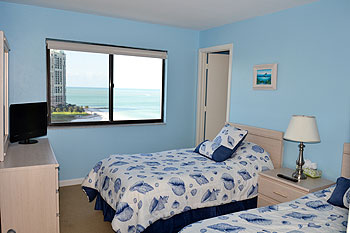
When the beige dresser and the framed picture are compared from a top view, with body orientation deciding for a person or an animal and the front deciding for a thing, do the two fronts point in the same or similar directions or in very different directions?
very different directions

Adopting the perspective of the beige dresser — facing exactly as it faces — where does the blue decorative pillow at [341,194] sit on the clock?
The blue decorative pillow is roughly at 1 o'clock from the beige dresser.

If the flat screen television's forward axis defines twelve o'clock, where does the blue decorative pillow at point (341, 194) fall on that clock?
The blue decorative pillow is roughly at 12 o'clock from the flat screen television.

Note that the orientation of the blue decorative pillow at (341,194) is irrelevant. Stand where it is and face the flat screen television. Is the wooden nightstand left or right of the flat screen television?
right

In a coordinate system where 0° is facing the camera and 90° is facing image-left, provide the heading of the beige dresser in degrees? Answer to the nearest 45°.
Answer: approximately 270°

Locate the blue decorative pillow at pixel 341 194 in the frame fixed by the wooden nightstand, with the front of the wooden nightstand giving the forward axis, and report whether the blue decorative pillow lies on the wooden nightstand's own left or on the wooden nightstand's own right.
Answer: on the wooden nightstand's own left

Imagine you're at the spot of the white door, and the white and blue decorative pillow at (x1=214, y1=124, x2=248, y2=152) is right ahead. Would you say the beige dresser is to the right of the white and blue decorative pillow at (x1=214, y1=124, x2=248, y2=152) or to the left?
right

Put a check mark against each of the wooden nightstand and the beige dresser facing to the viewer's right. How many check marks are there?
1

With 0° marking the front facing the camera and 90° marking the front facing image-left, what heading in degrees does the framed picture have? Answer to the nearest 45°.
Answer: approximately 45°

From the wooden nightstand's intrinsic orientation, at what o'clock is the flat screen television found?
The flat screen television is roughly at 1 o'clock from the wooden nightstand.

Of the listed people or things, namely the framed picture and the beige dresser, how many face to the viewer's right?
1

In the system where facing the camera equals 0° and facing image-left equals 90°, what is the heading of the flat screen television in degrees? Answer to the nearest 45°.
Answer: approximately 315°
